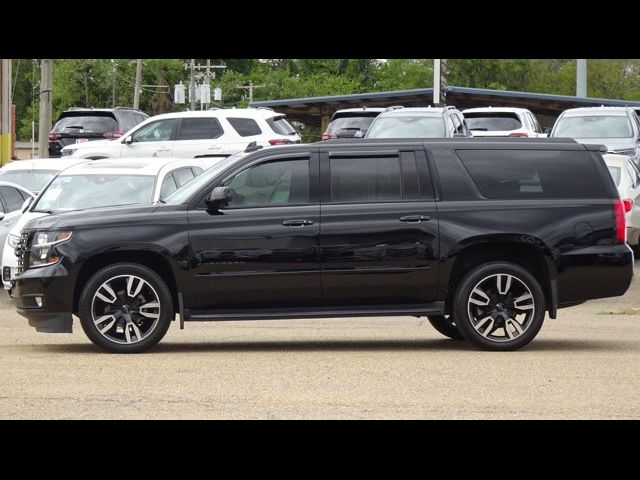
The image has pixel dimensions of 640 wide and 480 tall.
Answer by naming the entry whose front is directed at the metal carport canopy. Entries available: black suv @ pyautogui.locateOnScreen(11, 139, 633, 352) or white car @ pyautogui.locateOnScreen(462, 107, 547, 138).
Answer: the white car

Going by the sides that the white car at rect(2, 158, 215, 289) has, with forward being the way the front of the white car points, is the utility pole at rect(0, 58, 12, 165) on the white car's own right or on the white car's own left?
on the white car's own right

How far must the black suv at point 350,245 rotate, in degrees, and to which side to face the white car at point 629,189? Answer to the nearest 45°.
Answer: approximately 135° to its right

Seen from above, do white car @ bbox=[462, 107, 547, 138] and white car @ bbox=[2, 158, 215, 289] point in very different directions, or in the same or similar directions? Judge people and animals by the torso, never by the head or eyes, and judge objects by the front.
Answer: very different directions

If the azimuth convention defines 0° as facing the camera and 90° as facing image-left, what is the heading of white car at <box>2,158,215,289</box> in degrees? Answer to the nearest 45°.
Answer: approximately 45°

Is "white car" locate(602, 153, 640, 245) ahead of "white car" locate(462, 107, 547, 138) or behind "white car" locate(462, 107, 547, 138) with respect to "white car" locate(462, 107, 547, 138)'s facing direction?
behind

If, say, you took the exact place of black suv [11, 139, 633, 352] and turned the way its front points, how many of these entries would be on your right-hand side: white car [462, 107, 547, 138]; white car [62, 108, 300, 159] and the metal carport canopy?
3

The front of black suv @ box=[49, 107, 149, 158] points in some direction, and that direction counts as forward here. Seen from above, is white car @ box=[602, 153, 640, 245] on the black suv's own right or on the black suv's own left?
on the black suv's own right

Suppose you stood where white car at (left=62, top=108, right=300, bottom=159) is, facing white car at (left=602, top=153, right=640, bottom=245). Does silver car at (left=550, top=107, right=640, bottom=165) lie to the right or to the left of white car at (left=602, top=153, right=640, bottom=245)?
left

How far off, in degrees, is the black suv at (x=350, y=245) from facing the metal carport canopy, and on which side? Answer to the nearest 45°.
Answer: approximately 90° to its right

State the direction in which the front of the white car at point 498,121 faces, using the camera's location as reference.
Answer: facing away from the viewer

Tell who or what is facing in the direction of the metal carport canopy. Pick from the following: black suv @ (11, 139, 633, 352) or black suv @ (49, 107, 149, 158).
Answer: black suv @ (49, 107, 149, 158)

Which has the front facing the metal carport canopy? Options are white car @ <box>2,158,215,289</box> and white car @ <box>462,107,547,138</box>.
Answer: white car @ <box>462,107,547,138</box>

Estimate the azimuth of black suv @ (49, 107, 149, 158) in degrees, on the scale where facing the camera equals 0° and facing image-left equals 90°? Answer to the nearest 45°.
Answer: approximately 225°

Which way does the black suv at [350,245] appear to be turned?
to the viewer's left

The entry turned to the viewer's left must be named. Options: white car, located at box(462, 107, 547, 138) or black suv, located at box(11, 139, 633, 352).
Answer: the black suv

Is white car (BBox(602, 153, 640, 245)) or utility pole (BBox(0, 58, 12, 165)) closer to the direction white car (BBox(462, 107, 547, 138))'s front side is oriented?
the utility pole
